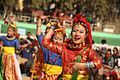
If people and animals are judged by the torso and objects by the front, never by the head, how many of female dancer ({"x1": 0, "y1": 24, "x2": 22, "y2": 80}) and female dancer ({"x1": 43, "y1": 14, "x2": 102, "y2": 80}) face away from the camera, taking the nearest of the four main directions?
0

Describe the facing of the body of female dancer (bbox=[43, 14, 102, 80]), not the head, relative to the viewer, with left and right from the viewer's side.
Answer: facing the viewer

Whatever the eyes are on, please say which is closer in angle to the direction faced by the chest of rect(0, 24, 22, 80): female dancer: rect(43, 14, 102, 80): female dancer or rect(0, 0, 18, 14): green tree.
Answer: the female dancer

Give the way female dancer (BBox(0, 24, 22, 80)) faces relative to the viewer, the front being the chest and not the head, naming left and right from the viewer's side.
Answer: facing the viewer and to the left of the viewer

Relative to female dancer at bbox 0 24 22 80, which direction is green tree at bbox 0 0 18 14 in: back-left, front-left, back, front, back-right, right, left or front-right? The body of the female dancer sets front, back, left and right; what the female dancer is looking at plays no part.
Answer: back-right
